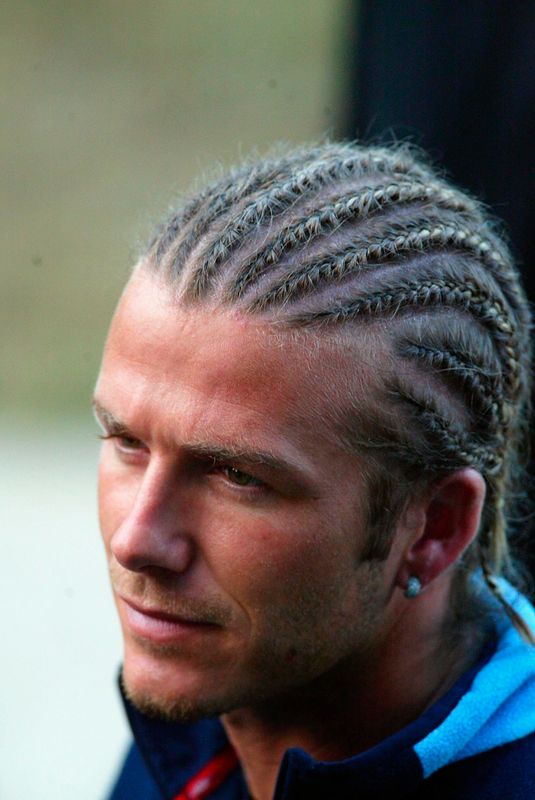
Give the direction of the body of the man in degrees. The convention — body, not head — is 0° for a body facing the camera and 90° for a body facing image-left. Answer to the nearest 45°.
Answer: approximately 45°
